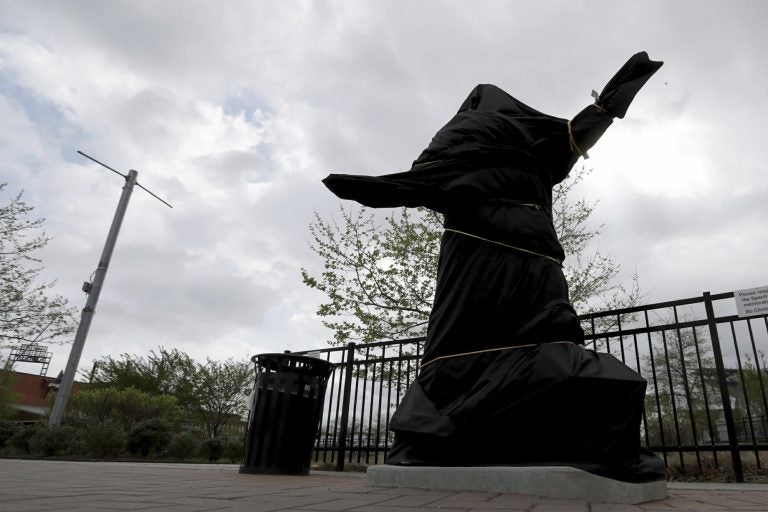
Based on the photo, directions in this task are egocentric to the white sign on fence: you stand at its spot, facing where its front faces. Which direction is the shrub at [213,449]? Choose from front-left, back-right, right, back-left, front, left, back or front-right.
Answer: right

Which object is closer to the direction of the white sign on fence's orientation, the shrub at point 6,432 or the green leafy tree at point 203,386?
the shrub

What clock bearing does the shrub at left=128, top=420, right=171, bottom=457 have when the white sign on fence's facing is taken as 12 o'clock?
The shrub is roughly at 3 o'clock from the white sign on fence.

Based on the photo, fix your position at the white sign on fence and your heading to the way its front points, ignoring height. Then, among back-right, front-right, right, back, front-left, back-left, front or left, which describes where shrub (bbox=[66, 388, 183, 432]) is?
right

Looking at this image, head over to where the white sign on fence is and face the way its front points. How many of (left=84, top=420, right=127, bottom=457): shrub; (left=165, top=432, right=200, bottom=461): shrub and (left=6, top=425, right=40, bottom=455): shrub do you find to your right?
3

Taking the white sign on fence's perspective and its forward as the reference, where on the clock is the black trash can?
The black trash can is roughly at 2 o'clock from the white sign on fence.

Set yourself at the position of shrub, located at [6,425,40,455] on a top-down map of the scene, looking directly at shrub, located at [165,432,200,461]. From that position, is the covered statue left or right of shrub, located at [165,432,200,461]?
right

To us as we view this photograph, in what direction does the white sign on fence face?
facing the viewer

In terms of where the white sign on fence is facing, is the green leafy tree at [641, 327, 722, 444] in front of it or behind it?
behind

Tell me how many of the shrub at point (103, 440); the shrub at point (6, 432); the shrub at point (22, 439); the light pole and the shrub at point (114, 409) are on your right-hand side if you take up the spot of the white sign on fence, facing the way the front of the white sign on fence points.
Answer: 5

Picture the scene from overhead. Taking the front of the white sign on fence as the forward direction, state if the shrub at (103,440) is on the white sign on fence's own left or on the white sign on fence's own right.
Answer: on the white sign on fence's own right

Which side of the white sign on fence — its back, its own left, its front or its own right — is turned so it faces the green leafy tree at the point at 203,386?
right

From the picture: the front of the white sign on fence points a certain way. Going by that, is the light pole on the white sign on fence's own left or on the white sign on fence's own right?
on the white sign on fence's own right

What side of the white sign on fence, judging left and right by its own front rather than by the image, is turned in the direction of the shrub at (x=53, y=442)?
right
